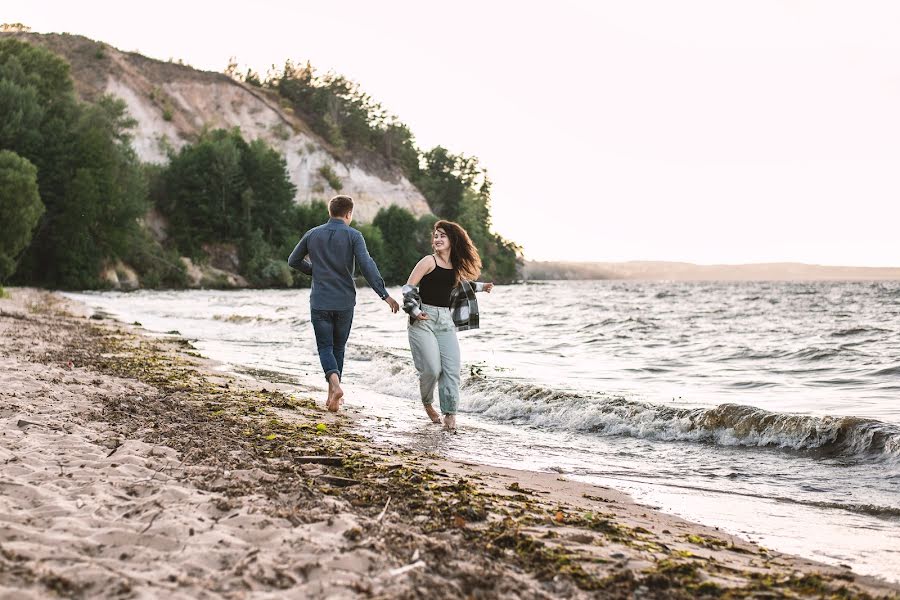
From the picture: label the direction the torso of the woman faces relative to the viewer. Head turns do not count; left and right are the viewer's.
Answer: facing the viewer

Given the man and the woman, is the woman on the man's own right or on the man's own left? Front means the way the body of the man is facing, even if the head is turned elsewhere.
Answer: on the man's own right

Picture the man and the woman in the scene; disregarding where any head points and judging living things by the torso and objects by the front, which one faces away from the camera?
the man

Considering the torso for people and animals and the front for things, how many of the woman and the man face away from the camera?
1

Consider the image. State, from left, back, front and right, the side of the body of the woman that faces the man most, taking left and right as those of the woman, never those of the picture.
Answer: right

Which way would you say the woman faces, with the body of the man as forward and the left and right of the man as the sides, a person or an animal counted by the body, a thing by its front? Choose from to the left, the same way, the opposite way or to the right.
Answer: the opposite way

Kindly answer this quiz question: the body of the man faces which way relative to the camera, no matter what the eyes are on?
away from the camera

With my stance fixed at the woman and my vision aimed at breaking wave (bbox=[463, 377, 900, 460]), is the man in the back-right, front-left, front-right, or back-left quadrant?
back-left

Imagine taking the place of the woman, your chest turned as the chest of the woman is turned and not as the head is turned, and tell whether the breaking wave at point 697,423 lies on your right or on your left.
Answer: on your left

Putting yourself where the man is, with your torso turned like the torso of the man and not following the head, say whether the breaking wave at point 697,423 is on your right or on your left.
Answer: on your right
